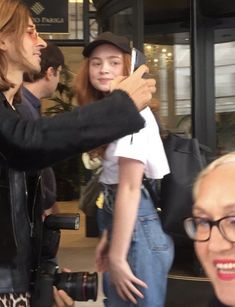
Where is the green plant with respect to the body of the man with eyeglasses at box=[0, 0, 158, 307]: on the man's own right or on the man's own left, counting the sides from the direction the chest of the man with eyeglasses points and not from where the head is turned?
on the man's own left

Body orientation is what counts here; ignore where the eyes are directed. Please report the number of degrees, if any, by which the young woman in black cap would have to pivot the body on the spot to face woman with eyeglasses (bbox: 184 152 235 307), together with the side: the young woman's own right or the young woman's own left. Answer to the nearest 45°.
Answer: approximately 90° to the young woman's own left

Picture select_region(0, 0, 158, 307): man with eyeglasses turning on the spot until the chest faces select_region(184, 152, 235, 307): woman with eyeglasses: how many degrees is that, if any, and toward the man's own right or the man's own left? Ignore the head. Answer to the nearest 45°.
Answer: approximately 45° to the man's own right

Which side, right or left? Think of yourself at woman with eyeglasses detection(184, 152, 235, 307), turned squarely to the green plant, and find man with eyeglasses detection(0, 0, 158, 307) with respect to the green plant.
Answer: left

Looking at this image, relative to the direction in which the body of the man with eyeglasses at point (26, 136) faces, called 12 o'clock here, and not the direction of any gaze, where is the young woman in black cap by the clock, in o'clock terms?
The young woman in black cap is roughly at 10 o'clock from the man with eyeglasses.

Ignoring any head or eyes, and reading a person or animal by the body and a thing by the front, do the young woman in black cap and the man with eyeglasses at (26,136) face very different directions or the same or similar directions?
very different directions

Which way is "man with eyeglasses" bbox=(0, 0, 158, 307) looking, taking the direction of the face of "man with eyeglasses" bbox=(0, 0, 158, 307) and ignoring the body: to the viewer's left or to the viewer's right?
to the viewer's right

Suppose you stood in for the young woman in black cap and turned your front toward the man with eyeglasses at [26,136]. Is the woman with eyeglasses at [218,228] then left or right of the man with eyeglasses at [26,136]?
left

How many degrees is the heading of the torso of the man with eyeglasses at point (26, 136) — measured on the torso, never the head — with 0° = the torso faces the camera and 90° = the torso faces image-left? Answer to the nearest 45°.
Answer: approximately 270°

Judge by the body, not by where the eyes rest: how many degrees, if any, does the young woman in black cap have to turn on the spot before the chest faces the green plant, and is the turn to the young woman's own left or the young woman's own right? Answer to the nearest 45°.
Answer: approximately 90° to the young woman's own right
